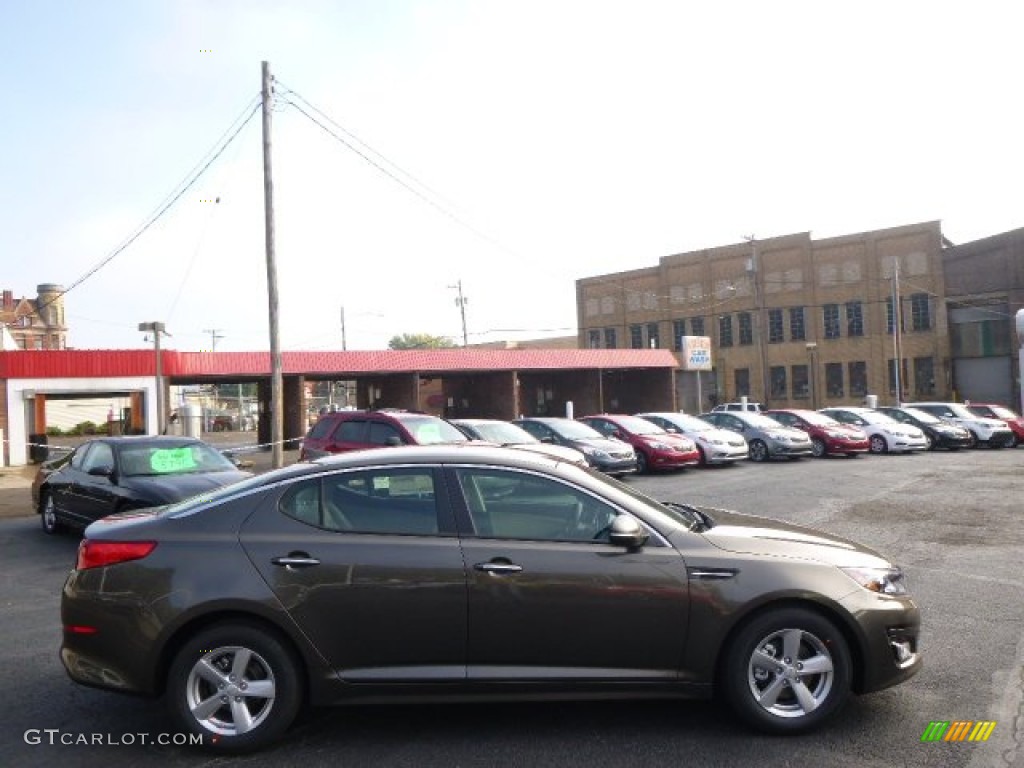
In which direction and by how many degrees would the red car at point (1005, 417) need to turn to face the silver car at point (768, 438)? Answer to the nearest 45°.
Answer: approximately 90° to its right

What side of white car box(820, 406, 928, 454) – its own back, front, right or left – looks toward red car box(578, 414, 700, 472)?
right

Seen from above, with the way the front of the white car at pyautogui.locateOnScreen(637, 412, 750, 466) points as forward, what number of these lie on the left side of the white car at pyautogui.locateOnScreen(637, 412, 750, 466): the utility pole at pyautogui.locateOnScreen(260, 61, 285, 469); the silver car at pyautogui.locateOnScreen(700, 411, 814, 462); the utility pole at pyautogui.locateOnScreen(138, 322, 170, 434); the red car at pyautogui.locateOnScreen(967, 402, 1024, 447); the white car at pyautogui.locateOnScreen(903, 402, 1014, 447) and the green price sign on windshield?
3

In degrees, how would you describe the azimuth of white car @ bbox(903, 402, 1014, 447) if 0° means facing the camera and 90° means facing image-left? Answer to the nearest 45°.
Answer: approximately 315°

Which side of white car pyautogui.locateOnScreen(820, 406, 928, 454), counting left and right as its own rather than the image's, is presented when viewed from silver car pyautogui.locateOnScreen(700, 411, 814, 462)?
right

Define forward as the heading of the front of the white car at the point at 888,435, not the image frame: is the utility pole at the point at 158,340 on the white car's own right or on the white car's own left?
on the white car's own right

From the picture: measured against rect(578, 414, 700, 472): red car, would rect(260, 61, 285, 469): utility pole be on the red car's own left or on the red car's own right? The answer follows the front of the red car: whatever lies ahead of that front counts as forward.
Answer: on the red car's own right

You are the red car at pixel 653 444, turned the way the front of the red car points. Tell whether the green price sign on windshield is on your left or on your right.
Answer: on your right

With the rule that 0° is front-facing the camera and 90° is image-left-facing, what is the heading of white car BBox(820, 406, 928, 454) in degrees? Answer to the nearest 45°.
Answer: approximately 315°

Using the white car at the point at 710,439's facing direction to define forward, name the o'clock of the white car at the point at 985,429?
the white car at the point at 985,429 is roughly at 9 o'clock from the white car at the point at 710,439.

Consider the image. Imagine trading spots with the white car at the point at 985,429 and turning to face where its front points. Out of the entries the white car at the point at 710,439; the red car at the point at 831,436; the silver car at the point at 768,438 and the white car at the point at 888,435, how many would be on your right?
4
